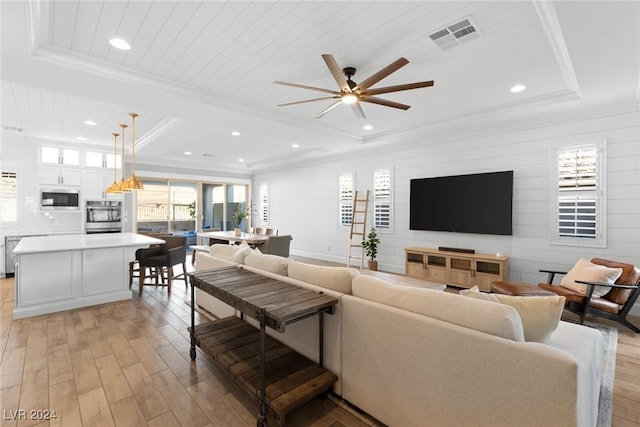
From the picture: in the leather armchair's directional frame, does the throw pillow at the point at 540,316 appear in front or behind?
in front

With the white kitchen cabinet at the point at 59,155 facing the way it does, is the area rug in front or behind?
in front

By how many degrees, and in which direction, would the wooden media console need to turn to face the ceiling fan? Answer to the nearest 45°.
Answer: approximately 45° to its left

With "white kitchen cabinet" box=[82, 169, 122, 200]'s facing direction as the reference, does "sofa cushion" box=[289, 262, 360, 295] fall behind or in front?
in front

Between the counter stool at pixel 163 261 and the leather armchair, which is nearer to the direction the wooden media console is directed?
the counter stool

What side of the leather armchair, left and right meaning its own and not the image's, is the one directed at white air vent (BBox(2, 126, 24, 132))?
front

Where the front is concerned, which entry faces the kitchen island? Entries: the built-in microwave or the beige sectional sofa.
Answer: the built-in microwave

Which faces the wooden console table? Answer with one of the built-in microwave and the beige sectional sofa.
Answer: the built-in microwave

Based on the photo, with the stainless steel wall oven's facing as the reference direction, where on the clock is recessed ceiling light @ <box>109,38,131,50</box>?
The recessed ceiling light is roughly at 12 o'clock from the stainless steel wall oven.

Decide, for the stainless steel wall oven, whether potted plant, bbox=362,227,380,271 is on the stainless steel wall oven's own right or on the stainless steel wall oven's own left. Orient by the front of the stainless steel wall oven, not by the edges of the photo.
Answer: on the stainless steel wall oven's own left

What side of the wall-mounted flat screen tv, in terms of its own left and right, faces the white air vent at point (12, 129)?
front
